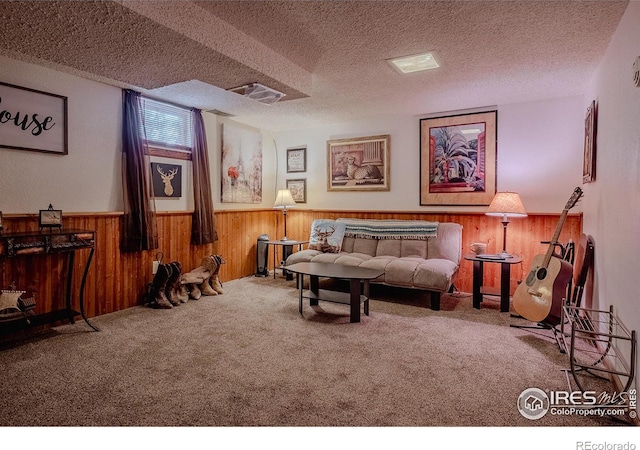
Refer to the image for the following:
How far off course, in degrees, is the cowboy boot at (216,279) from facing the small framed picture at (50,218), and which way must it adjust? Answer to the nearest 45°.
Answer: approximately 90° to its right

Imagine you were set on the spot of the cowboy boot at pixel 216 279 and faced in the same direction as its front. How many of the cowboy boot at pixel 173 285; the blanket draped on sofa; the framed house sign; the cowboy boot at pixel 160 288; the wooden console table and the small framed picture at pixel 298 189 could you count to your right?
4

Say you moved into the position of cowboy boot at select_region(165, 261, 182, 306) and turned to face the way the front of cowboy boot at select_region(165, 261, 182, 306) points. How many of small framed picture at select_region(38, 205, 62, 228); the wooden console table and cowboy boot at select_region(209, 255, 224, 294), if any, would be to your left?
1

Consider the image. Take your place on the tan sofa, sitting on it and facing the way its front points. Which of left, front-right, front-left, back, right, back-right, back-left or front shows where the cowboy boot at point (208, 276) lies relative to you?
front-right

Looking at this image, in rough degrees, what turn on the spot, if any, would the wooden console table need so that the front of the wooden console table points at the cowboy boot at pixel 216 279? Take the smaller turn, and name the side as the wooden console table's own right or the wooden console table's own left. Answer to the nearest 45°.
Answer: approximately 90° to the wooden console table's own left

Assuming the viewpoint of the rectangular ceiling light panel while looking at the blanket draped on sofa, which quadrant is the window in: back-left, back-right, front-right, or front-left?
front-left

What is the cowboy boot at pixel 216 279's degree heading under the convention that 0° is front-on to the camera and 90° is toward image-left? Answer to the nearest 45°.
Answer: approximately 315°

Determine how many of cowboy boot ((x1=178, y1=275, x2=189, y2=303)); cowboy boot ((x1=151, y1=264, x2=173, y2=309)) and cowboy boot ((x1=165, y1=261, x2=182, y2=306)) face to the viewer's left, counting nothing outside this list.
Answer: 0

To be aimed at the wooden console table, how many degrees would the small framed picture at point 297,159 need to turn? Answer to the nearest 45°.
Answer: approximately 45° to its right

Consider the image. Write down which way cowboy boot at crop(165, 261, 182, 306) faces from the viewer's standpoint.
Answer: facing the viewer and to the right of the viewer

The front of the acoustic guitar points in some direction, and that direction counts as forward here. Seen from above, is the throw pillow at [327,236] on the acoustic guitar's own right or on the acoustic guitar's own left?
on the acoustic guitar's own right

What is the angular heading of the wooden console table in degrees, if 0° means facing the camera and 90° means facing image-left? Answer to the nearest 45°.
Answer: approximately 315°

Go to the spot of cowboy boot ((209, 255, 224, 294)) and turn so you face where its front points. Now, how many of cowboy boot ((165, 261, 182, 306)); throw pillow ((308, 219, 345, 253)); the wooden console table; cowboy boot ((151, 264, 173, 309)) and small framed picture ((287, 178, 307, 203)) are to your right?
3

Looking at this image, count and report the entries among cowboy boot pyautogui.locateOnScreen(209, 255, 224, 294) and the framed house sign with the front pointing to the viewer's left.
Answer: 0

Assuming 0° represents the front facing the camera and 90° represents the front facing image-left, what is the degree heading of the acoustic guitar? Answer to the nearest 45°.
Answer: approximately 45°
